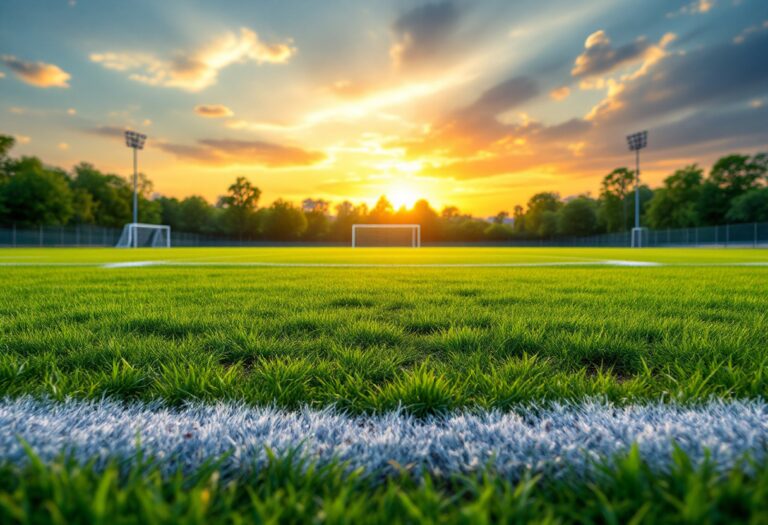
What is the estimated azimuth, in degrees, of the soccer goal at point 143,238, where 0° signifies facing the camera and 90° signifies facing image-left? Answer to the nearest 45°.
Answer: approximately 315°

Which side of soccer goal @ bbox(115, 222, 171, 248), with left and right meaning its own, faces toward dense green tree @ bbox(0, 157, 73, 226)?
back

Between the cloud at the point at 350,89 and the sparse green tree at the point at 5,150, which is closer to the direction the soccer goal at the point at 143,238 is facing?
the cloud

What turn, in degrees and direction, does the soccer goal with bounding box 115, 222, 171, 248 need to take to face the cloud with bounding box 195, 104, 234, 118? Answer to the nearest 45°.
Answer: approximately 90° to its left

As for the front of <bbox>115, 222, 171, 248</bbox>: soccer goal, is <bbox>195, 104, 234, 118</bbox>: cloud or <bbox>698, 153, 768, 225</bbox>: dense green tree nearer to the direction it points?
the dense green tree
